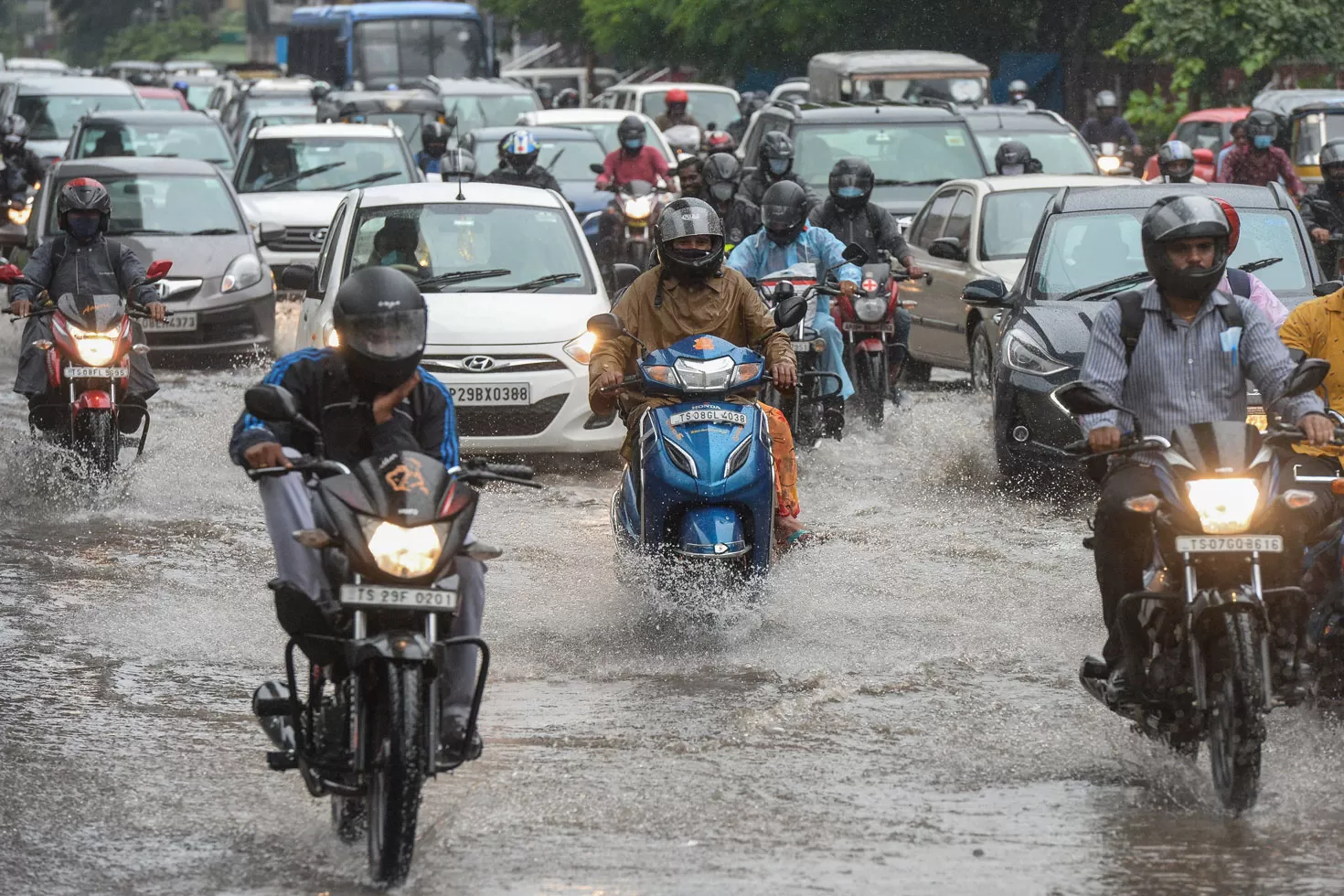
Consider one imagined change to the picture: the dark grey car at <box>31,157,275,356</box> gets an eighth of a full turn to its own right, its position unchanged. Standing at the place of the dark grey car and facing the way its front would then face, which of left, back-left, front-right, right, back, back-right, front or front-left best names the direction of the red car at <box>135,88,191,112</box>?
back-right

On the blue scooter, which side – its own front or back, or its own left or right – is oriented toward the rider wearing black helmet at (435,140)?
back

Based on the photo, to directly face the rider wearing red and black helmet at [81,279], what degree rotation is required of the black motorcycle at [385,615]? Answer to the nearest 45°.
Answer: approximately 180°

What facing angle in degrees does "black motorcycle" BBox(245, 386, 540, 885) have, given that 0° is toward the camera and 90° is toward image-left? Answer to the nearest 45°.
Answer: approximately 0°

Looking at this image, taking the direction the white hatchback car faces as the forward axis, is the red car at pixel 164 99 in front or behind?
behind
